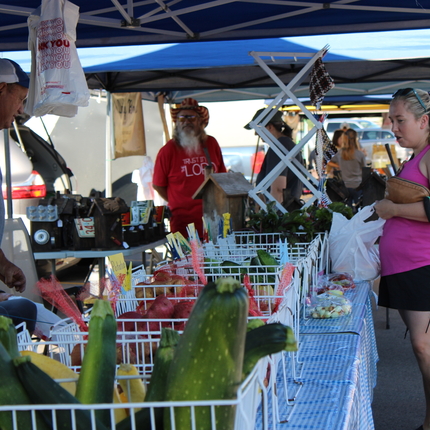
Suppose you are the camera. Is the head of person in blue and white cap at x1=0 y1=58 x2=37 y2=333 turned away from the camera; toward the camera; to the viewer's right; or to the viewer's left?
to the viewer's right

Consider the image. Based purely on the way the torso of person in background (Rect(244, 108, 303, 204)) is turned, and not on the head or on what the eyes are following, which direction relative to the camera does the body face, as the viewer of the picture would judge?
to the viewer's left

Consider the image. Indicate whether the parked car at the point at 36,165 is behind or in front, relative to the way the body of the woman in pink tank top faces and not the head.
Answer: in front

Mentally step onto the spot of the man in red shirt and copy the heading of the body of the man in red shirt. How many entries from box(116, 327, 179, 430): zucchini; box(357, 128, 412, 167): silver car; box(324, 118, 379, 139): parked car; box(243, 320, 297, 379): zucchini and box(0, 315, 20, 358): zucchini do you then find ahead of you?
3

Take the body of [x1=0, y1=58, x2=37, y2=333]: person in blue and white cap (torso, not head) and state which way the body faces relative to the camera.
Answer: to the viewer's right

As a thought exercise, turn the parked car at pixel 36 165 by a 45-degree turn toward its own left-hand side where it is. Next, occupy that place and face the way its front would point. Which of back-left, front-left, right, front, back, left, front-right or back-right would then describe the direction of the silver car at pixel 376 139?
back-right

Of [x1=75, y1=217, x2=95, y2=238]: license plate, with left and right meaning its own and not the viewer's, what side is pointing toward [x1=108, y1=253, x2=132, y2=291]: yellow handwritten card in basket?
front

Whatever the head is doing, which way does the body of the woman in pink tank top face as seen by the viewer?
to the viewer's left

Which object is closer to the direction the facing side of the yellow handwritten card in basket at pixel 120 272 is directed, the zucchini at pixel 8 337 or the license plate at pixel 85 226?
the zucchini

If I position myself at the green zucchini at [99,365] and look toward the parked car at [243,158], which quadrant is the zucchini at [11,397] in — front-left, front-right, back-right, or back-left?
back-left

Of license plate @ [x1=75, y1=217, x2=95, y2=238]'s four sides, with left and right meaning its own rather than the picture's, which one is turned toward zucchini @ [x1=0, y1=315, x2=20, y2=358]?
front
